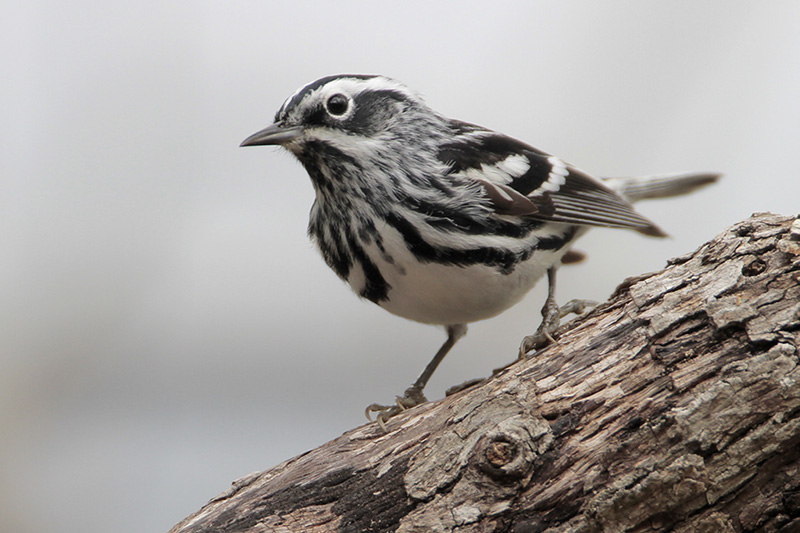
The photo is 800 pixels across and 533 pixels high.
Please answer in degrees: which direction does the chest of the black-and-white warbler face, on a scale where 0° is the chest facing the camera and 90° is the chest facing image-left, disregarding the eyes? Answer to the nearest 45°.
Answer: approximately 45°
